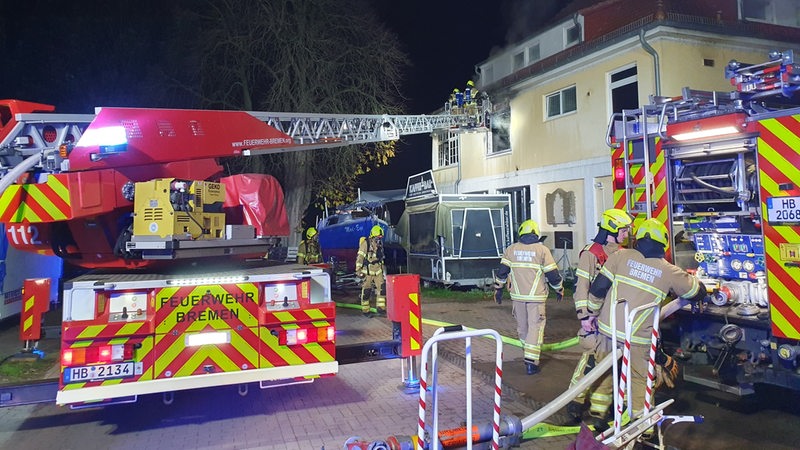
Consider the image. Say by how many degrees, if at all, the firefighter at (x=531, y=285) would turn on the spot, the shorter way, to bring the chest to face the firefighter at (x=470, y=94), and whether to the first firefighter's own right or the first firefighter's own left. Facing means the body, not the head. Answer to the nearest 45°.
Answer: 0° — they already face them

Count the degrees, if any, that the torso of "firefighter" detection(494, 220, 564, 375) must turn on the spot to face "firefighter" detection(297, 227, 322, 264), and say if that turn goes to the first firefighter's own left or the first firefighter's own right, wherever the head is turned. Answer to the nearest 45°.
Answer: approximately 45° to the first firefighter's own left

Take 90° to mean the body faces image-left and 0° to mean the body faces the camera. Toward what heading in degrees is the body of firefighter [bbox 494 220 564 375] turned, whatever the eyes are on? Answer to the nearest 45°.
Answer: approximately 180°

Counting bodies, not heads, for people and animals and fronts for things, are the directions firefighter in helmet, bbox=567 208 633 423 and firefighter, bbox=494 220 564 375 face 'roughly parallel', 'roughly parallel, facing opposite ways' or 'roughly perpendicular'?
roughly perpendicular

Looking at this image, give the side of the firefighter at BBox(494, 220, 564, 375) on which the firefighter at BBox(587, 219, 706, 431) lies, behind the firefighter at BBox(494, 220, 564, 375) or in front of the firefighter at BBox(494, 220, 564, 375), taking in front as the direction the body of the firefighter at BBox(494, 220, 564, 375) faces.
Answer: behind
